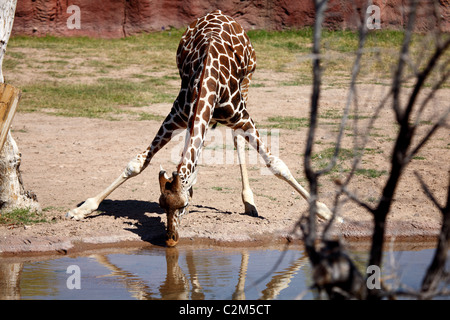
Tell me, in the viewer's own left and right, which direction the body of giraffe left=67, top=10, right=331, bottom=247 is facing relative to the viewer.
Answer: facing the viewer

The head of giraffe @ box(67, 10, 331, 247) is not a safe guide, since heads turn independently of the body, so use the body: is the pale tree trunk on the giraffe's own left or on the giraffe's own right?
on the giraffe's own right
